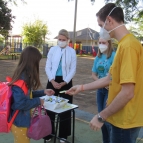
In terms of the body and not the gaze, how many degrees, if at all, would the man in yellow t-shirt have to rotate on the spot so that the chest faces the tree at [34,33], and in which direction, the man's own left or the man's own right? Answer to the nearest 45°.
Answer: approximately 90° to the man's own right

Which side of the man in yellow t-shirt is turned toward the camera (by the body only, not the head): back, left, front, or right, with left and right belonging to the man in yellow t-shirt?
left

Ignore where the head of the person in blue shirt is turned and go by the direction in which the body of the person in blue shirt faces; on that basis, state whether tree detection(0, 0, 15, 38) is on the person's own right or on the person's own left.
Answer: on the person's own right

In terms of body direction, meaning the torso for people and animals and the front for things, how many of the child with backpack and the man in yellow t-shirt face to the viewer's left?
1

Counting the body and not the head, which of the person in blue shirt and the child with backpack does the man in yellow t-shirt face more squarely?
the child with backpack

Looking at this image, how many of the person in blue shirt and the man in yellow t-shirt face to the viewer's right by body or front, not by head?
0

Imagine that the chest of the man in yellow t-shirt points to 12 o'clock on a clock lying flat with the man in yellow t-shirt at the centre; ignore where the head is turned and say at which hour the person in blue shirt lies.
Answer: The person in blue shirt is roughly at 3 o'clock from the man in yellow t-shirt.

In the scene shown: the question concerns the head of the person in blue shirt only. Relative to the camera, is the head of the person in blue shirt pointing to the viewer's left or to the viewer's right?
to the viewer's left

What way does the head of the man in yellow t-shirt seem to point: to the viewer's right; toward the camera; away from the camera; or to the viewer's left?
to the viewer's left

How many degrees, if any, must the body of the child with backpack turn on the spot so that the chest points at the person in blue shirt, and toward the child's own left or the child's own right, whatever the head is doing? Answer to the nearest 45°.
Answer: approximately 45° to the child's own left

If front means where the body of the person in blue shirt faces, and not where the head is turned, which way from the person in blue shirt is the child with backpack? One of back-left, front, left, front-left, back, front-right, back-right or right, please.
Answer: front

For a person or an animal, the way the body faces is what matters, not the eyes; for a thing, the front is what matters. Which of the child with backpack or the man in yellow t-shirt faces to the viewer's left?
the man in yellow t-shirt

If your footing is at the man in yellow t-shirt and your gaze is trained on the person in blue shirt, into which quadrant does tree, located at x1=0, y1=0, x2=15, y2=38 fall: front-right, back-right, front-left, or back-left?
front-left

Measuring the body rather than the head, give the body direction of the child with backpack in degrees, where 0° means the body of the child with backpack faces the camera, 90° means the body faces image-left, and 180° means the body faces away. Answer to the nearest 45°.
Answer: approximately 270°

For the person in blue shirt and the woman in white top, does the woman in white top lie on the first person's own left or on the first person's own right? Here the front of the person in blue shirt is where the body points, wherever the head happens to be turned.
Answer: on the first person's own right
